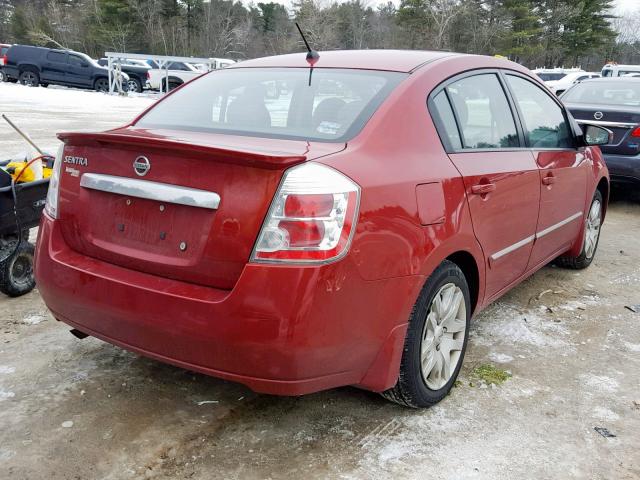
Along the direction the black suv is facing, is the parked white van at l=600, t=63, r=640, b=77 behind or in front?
in front

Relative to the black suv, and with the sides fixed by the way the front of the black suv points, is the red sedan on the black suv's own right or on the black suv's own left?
on the black suv's own right

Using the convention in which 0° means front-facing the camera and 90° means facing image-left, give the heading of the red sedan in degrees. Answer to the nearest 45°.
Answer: approximately 225°

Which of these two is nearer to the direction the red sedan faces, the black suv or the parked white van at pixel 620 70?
the parked white van

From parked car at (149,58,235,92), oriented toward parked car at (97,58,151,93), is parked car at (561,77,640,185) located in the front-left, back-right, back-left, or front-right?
back-left

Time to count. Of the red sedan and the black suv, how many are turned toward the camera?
0

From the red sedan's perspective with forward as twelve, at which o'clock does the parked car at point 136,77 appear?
The parked car is roughly at 10 o'clock from the red sedan.

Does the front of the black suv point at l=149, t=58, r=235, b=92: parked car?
yes

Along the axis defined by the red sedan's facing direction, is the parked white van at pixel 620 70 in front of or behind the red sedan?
in front
